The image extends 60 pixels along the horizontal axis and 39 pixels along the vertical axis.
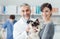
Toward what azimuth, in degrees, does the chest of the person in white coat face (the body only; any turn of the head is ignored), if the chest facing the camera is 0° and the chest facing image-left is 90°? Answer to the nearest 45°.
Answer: approximately 315°

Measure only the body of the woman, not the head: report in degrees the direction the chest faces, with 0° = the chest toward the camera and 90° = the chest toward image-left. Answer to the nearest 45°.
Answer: approximately 45°

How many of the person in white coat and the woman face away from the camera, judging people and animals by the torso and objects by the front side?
0
